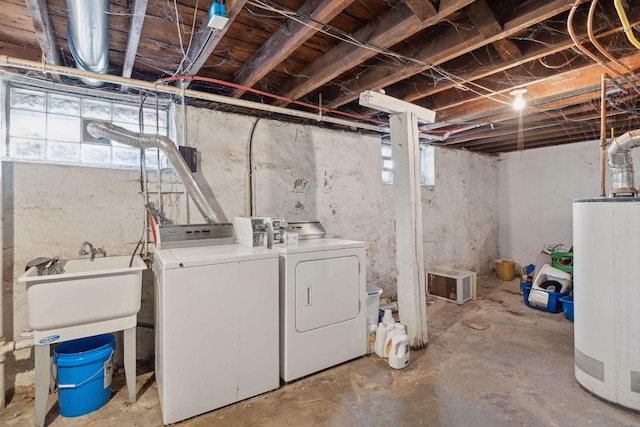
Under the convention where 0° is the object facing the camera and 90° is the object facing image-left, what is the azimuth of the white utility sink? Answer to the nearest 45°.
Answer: approximately 0°

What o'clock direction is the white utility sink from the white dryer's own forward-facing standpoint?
The white utility sink is roughly at 4 o'clock from the white dryer.

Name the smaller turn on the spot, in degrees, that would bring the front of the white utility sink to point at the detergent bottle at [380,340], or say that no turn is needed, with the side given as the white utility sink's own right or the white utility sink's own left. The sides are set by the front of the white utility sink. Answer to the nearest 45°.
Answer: approximately 90° to the white utility sink's own left

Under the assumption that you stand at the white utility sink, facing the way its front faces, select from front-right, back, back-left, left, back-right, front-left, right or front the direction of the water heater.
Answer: front-left

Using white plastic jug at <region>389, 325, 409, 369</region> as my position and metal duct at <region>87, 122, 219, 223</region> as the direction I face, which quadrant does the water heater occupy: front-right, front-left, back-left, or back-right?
back-left

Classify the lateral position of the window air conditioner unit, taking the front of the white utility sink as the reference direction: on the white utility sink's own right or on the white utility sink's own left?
on the white utility sink's own left

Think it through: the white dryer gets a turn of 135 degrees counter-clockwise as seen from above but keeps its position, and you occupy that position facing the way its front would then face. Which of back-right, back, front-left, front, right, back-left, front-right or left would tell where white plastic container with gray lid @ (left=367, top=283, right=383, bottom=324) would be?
front-right
